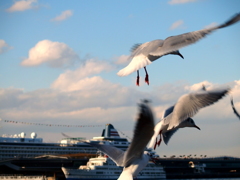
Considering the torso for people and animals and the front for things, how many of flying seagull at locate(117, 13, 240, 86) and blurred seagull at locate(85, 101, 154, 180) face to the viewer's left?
0

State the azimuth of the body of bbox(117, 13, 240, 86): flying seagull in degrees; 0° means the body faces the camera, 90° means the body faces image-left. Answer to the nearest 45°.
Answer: approximately 225°

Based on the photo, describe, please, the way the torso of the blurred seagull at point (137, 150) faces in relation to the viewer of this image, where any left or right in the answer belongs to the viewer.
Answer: facing away from the viewer and to the right of the viewer
